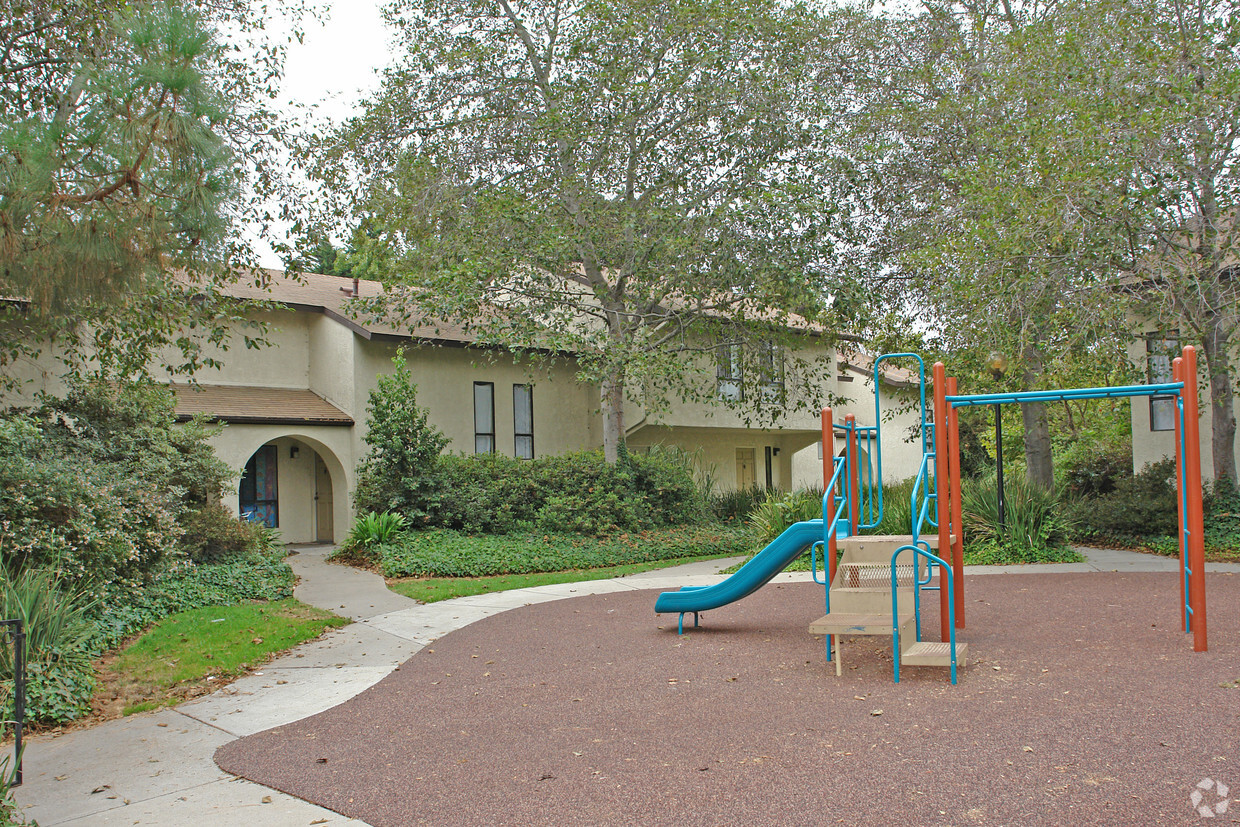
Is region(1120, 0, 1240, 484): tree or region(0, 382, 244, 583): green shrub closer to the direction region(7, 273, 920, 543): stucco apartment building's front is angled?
the green shrub

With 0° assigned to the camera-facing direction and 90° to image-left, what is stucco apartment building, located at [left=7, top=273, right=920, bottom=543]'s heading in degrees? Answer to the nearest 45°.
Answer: approximately 0°

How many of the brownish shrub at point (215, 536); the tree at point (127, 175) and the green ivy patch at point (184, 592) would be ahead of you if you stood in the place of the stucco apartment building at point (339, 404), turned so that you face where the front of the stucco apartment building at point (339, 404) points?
3

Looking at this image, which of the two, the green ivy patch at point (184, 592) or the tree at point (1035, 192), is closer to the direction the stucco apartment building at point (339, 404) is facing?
the green ivy patch

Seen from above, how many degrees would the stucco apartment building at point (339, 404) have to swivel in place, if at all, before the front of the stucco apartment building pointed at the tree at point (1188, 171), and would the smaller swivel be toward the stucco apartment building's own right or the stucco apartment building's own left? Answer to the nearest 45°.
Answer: approximately 45° to the stucco apartment building's own left

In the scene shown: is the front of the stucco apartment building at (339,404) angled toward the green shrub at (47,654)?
yes

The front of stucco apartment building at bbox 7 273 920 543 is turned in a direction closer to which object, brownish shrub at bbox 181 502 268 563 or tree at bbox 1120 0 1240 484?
the brownish shrub

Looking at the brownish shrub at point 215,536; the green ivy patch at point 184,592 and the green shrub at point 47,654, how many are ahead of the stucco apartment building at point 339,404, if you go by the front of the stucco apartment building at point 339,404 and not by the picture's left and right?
3

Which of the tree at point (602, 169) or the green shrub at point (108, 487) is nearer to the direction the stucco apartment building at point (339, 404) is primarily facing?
the green shrub

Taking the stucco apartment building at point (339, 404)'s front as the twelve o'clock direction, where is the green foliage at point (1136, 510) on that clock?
The green foliage is roughly at 10 o'clock from the stucco apartment building.

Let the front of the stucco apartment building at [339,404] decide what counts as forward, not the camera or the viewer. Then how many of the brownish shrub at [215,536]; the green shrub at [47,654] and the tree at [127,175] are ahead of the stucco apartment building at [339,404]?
3

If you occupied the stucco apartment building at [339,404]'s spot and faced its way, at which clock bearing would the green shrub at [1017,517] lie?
The green shrub is roughly at 10 o'clock from the stucco apartment building.

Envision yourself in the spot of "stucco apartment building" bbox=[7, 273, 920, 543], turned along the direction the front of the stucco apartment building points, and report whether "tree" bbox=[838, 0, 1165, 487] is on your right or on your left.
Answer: on your left
